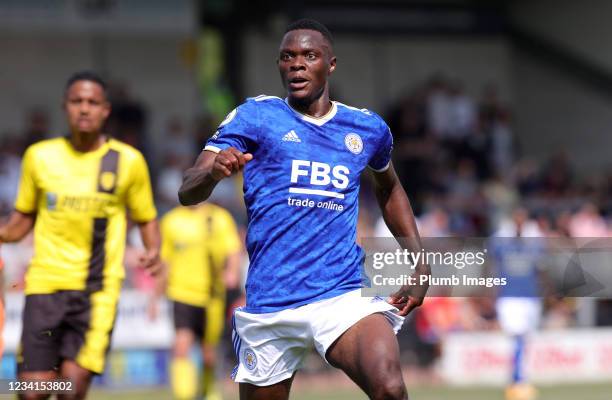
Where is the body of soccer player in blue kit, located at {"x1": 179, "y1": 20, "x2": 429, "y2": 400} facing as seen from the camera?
toward the camera

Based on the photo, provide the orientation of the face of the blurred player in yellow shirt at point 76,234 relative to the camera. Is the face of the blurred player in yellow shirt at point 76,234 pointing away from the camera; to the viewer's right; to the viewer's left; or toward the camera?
toward the camera

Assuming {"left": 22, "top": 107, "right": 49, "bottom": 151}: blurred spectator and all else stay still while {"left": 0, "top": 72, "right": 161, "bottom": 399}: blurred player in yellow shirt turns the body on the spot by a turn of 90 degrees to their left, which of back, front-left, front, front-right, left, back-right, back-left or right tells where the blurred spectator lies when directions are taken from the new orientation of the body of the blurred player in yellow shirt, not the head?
left

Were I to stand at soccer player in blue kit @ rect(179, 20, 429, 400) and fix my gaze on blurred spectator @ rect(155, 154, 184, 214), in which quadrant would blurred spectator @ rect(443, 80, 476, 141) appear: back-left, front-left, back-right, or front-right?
front-right

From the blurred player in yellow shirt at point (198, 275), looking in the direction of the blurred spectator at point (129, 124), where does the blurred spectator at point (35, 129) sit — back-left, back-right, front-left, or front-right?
front-left

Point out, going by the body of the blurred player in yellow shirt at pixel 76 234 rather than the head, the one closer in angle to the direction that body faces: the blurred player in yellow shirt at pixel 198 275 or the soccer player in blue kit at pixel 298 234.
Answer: the soccer player in blue kit

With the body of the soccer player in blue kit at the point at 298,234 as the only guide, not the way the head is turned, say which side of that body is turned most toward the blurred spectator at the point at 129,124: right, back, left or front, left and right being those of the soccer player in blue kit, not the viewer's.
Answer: back

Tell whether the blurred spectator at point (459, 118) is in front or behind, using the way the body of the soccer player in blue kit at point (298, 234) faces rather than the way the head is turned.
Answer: behind

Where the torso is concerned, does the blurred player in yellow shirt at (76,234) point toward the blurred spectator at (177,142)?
no

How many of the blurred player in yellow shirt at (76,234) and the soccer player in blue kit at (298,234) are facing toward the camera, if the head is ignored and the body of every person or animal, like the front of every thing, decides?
2

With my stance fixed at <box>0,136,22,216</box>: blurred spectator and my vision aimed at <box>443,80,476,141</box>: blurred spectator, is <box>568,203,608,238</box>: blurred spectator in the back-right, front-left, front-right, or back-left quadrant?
front-right

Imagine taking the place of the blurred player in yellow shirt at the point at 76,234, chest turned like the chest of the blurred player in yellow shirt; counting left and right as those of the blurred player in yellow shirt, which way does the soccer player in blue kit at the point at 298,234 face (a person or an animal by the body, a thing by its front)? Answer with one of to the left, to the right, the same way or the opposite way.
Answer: the same way

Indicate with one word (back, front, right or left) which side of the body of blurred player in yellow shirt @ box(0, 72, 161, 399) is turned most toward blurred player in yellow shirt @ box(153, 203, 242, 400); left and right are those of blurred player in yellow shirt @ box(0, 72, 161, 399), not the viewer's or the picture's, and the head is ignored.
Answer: back

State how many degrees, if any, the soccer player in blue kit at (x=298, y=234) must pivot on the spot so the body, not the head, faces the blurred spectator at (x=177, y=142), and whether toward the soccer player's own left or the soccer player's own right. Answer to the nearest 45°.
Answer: approximately 180°

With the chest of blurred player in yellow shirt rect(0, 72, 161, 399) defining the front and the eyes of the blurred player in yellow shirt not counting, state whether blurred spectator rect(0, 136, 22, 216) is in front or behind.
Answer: behind

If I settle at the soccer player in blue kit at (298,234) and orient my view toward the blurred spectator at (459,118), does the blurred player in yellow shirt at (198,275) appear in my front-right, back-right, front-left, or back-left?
front-left

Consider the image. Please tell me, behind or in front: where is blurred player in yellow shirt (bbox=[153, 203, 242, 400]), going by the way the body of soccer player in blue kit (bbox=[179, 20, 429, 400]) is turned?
behind
